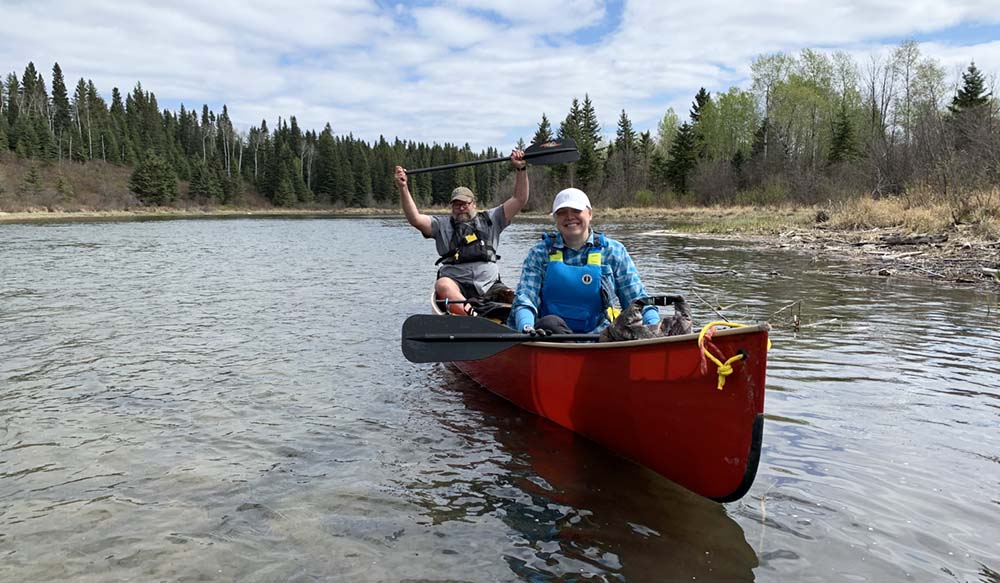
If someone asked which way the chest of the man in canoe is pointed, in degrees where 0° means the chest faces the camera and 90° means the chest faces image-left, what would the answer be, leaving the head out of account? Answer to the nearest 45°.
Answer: approximately 0°

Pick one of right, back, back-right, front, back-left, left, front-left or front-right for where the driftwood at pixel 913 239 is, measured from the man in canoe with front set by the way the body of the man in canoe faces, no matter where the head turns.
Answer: back-left

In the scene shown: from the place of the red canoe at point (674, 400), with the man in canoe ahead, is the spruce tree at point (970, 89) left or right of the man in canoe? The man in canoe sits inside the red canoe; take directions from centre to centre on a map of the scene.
right

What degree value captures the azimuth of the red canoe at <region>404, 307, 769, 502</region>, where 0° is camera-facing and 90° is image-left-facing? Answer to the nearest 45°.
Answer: approximately 315°

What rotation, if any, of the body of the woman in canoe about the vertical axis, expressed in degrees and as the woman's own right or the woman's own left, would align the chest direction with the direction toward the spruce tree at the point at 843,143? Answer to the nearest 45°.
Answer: approximately 180°

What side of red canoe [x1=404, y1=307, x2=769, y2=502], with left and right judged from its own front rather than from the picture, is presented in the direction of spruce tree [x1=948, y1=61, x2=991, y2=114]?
left

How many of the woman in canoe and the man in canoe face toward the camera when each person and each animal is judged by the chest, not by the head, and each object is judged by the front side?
2

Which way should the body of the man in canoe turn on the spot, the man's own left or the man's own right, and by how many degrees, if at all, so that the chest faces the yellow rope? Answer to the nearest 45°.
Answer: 0° — they already face it

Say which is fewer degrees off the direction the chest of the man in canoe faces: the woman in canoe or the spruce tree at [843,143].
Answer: the woman in canoe

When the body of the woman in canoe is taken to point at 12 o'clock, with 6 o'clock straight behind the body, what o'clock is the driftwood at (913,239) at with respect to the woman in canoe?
The driftwood is roughly at 7 o'clock from the woman in canoe.

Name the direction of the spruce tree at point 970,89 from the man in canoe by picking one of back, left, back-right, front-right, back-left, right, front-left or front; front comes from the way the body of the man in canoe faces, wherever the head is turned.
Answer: back-left
